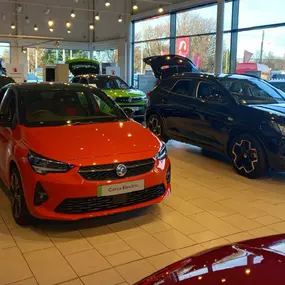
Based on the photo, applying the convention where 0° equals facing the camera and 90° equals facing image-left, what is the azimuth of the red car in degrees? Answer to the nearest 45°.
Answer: approximately 315°

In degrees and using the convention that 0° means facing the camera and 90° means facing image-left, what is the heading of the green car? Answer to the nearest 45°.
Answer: approximately 315°

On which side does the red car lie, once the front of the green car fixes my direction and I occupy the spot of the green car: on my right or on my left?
on my right

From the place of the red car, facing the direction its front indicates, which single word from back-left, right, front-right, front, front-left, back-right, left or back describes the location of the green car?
back-left
